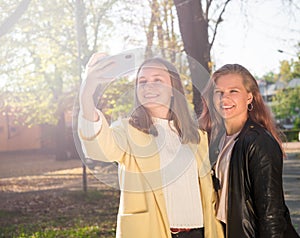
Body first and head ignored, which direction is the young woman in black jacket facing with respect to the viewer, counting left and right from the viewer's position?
facing the viewer and to the left of the viewer

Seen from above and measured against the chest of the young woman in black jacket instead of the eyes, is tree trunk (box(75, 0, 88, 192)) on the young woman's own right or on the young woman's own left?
on the young woman's own right

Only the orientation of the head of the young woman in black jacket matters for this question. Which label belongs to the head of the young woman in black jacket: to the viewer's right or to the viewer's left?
to the viewer's left

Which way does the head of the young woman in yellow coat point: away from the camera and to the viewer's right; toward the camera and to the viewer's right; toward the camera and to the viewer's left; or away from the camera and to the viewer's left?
toward the camera and to the viewer's left
